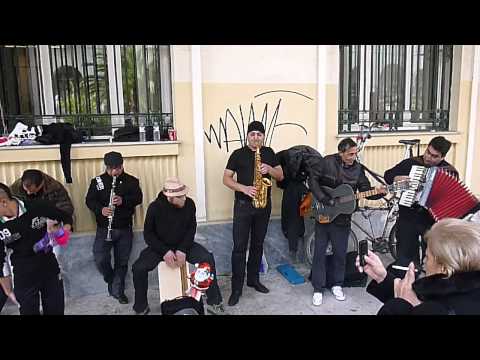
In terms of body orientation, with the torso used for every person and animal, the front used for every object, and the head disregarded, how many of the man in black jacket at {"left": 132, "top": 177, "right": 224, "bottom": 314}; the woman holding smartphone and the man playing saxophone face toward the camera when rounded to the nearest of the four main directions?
2

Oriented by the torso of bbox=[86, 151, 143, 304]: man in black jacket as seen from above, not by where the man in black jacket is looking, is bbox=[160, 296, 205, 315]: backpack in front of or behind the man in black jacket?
in front

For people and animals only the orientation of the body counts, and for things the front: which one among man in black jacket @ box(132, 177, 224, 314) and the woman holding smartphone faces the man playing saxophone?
the woman holding smartphone

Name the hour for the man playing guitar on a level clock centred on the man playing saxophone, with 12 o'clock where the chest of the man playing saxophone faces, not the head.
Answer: The man playing guitar is roughly at 9 o'clock from the man playing saxophone.

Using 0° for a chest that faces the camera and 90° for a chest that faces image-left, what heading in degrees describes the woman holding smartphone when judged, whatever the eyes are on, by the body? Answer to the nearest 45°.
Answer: approximately 135°

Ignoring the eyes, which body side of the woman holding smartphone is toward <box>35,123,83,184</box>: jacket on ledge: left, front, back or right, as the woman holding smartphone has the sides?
front

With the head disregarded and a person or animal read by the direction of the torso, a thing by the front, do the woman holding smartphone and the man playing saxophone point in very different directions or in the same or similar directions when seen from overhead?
very different directions

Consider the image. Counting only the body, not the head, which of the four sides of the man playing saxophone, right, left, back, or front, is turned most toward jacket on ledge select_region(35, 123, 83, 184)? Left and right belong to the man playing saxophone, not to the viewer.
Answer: right

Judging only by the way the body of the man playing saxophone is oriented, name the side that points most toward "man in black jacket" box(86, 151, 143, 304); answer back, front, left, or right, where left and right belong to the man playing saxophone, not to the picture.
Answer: right

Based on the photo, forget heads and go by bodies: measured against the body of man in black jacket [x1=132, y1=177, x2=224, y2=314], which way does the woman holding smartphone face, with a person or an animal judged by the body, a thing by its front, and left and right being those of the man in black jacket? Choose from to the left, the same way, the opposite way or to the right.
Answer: the opposite way

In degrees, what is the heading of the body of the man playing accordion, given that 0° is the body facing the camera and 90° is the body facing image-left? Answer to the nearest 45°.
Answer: approximately 45°

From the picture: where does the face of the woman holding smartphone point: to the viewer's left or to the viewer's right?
to the viewer's left

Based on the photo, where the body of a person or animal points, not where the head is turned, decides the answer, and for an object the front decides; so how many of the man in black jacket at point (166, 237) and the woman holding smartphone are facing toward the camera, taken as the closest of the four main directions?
1
